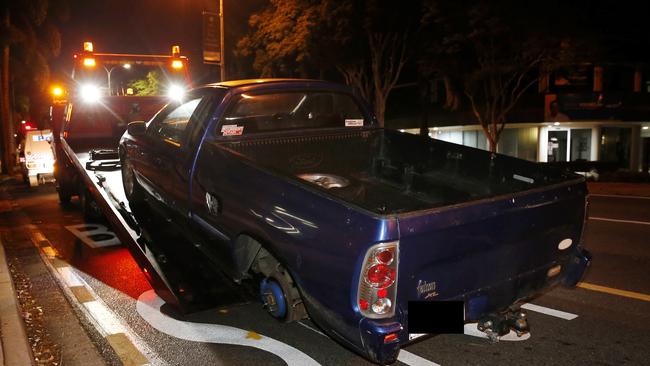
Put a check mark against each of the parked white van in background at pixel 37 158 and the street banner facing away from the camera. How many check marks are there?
1

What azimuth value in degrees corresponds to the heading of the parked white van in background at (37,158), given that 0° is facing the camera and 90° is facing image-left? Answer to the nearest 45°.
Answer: approximately 180°

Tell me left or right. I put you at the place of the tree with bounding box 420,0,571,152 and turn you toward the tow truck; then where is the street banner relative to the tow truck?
right

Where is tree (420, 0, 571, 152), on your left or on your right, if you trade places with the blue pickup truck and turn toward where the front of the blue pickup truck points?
on your right

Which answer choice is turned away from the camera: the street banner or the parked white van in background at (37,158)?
the parked white van in background

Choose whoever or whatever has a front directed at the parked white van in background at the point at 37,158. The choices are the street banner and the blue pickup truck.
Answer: the blue pickup truck

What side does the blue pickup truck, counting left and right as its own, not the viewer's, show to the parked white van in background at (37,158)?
front

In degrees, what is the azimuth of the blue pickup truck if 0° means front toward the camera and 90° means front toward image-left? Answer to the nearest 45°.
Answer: approximately 135°

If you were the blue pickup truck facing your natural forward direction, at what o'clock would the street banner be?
The street banner is roughly at 1 o'clock from the blue pickup truck.

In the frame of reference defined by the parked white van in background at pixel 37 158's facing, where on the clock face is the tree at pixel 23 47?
The tree is roughly at 12 o'clock from the parked white van in background.

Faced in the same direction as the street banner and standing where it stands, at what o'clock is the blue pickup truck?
The blue pickup truck is roughly at 12 o'clock from the street banner.

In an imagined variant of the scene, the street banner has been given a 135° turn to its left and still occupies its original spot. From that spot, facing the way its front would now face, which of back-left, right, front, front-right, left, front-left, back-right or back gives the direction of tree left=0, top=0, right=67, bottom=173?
left

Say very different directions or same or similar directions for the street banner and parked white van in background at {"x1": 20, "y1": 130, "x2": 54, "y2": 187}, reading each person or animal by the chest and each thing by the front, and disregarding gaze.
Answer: very different directions

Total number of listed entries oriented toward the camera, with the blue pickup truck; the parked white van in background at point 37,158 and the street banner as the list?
1
